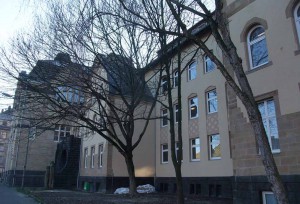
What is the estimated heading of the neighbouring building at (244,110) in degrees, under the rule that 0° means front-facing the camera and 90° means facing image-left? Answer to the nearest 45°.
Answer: approximately 45°
